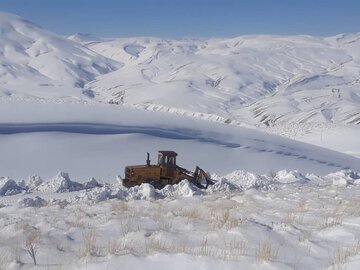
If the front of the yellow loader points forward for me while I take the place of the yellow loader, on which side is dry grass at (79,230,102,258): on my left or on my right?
on my right

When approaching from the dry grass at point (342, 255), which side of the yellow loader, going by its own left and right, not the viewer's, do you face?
right

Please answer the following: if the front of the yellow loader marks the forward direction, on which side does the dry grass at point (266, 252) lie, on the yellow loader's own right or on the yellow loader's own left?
on the yellow loader's own right

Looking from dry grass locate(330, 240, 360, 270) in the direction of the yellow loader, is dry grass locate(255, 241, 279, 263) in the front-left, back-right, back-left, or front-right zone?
front-left

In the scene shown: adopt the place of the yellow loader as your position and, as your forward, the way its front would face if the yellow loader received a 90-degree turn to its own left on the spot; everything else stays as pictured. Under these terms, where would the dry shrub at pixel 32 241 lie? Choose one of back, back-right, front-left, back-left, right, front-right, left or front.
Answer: back

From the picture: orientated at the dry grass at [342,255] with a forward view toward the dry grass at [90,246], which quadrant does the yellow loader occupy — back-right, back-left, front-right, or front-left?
front-right

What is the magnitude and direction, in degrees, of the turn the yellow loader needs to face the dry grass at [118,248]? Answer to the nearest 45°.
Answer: approximately 90° to its right

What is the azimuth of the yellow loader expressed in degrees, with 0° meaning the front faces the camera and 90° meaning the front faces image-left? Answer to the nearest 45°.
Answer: approximately 270°
